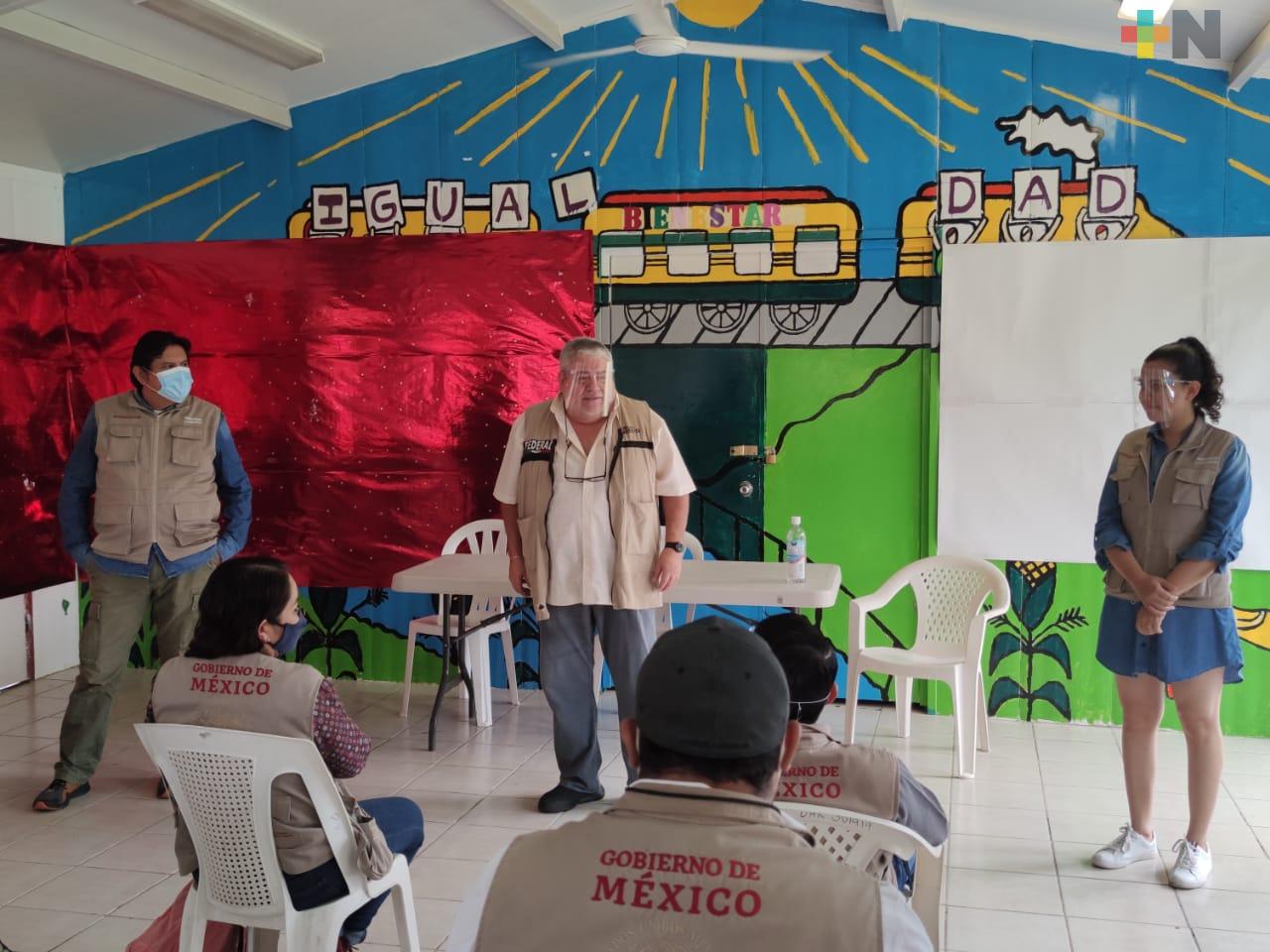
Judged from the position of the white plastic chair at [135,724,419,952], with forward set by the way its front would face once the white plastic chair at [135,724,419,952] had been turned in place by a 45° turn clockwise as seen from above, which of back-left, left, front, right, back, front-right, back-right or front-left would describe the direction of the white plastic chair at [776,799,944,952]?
front-right

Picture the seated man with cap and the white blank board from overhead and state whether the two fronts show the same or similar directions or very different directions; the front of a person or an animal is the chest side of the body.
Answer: very different directions

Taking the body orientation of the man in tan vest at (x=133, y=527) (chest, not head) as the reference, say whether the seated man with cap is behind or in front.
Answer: in front

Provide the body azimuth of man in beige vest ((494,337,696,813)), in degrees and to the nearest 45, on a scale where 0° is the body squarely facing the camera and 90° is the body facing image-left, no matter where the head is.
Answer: approximately 0°

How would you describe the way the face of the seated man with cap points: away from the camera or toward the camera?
away from the camera

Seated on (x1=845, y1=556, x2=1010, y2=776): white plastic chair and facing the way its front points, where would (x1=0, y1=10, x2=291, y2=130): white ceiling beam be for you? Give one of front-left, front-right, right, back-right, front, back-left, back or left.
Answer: front-right

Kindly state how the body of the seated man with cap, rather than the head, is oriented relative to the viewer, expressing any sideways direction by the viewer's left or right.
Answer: facing away from the viewer

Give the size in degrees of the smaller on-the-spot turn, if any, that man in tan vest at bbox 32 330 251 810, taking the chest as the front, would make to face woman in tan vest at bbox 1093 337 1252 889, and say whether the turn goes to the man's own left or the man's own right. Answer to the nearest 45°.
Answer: approximately 45° to the man's own left

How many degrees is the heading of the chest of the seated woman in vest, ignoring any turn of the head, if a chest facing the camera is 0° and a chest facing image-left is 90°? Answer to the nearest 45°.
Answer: approximately 225°

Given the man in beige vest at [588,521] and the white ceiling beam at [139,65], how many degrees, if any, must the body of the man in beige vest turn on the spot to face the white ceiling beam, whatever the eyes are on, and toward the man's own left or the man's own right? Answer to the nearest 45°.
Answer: approximately 135° to the man's own right

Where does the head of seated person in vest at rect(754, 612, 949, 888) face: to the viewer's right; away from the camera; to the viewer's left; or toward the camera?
away from the camera

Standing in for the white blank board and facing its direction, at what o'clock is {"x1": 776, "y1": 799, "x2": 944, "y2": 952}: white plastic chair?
The white plastic chair is roughly at 12 o'clock from the white blank board.

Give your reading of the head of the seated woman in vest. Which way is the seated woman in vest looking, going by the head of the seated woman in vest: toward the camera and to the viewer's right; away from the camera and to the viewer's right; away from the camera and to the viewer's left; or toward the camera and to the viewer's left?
away from the camera and to the viewer's right

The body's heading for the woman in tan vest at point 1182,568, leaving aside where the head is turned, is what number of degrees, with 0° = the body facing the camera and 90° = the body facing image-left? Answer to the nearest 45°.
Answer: approximately 45°
